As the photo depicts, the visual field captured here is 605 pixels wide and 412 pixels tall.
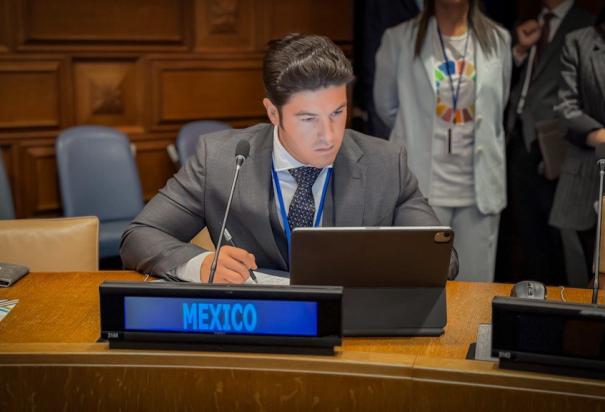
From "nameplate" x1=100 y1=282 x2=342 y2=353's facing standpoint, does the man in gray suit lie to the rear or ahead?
to the rear

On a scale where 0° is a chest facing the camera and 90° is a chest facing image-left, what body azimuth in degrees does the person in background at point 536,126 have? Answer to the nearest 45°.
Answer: approximately 45°

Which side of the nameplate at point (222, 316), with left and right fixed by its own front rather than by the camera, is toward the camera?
front

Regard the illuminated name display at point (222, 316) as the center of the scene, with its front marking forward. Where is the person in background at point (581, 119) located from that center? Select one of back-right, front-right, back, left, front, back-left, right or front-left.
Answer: back-left

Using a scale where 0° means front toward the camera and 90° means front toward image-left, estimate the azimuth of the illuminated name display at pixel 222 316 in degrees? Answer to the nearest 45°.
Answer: approximately 0°

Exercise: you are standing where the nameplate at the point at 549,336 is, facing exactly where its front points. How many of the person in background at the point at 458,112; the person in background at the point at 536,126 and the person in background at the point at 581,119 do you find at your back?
3

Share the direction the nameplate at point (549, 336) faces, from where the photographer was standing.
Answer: facing the viewer
